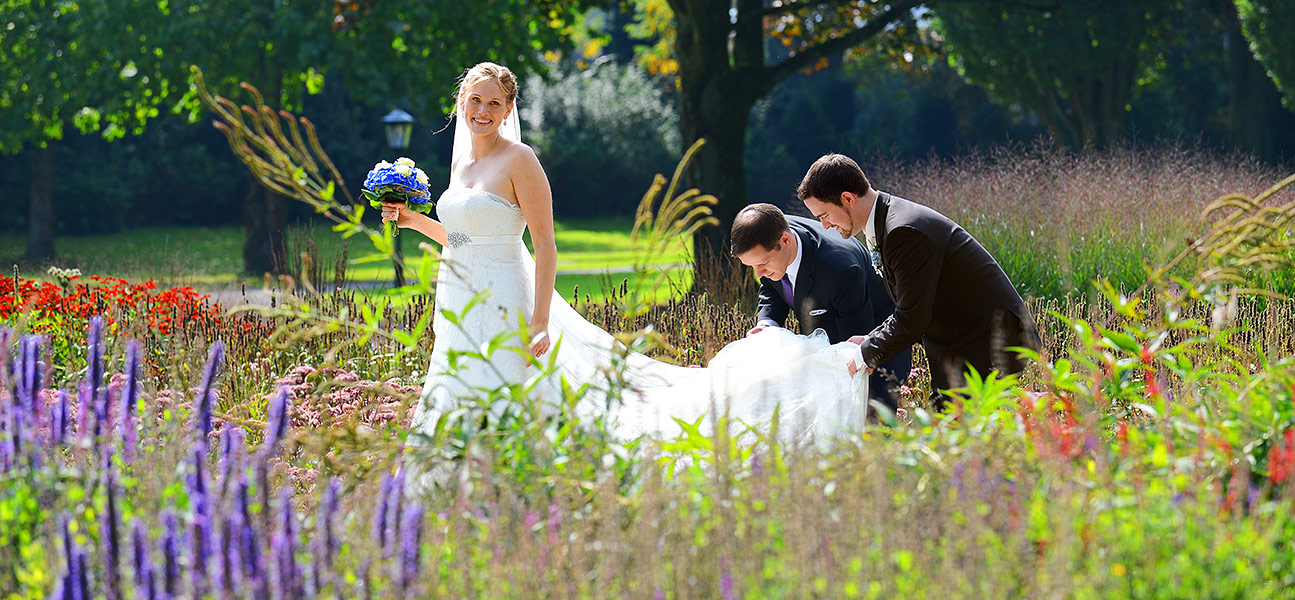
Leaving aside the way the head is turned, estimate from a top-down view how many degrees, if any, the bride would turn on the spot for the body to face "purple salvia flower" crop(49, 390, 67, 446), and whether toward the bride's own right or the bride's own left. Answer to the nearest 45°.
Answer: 0° — they already face it

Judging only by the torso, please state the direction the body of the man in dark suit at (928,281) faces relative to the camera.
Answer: to the viewer's left

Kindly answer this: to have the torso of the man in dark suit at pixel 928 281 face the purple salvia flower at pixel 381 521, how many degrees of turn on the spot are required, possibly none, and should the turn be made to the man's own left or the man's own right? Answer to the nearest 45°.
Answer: approximately 45° to the man's own left

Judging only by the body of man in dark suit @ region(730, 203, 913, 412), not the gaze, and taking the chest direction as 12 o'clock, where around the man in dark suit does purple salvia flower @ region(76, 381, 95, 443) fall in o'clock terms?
The purple salvia flower is roughly at 12 o'clock from the man in dark suit.

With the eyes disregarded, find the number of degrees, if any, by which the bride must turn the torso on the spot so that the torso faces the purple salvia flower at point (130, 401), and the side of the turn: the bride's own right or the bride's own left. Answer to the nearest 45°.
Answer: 0° — they already face it

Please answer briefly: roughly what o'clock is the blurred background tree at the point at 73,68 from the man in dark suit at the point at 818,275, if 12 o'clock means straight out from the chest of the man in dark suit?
The blurred background tree is roughly at 3 o'clock from the man in dark suit.

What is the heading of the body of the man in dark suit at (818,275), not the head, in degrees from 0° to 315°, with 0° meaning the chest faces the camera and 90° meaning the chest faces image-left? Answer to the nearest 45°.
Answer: approximately 45°

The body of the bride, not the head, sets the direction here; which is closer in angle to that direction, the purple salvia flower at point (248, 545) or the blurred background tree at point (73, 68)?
the purple salvia flower

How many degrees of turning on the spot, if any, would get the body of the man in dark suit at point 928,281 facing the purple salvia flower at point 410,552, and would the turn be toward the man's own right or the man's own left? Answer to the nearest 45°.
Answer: approximately 45° to the man's own left
